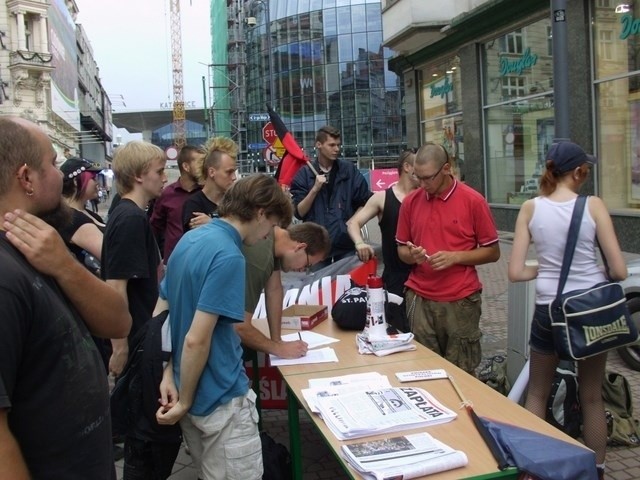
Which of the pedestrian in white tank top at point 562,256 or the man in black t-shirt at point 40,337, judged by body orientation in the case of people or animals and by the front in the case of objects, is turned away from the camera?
the pedestrian in white tank top

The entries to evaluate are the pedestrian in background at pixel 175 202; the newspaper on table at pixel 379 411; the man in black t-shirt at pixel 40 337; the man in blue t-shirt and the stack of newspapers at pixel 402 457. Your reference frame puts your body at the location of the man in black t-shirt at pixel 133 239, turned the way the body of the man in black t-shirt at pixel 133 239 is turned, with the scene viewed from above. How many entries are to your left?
1

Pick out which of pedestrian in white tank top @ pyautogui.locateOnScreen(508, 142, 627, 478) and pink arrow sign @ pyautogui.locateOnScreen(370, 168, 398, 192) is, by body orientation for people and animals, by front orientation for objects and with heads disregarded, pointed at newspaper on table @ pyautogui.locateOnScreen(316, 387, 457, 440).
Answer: the pink arrow sign

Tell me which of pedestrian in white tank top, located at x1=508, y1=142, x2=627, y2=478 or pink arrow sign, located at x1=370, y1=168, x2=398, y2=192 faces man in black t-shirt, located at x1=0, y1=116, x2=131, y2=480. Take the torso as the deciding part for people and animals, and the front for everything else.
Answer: the pink arrow sign

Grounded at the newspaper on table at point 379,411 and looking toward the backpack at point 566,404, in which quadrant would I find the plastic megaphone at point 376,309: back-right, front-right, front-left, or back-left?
front-left

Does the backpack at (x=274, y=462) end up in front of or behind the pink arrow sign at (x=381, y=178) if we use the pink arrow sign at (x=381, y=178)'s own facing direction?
in front

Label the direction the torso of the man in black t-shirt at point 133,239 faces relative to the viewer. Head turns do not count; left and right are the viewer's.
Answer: facing to the right of the viewer

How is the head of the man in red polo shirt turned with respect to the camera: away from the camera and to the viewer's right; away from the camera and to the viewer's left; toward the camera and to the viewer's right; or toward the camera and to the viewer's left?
toward the camera and to the viewer's left

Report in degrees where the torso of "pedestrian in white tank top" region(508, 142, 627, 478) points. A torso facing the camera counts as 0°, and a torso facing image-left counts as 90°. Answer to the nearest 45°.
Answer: approximately 180°

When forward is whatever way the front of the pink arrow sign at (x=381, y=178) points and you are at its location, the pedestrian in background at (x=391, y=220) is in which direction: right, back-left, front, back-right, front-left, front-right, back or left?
front

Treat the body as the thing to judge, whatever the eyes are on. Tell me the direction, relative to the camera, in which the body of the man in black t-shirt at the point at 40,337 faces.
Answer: to the viewer's right

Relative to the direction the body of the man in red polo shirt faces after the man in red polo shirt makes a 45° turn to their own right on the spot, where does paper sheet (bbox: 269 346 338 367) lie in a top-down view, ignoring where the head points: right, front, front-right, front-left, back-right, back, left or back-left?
front-left

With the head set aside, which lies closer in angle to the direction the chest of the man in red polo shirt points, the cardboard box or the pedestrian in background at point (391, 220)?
the cardboard box

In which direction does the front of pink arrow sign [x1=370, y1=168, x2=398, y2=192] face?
toward the camera

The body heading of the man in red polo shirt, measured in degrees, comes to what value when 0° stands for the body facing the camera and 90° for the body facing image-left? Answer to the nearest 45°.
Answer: approximately 45°

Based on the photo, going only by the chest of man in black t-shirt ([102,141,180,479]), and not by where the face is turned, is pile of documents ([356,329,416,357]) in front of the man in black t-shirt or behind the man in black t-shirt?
in front
